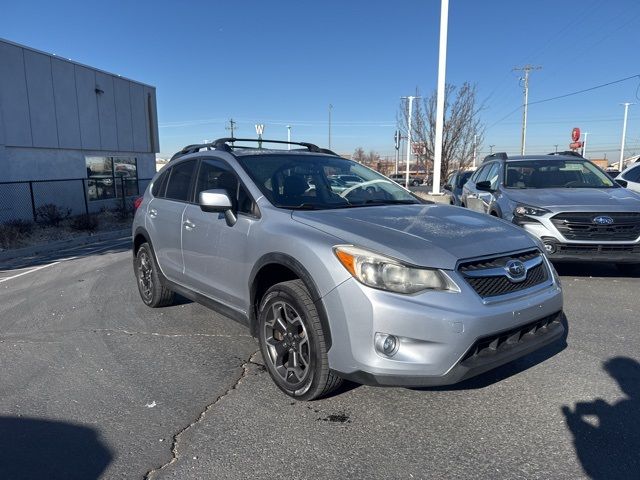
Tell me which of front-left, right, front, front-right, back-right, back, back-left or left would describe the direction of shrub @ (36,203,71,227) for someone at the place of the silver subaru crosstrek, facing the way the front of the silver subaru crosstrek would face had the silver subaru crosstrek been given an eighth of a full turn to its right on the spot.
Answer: back-right

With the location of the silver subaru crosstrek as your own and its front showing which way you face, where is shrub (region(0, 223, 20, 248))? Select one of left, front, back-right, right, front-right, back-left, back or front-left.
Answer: back

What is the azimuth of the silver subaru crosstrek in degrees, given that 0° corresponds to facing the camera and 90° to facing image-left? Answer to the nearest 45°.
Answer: approximately 315°

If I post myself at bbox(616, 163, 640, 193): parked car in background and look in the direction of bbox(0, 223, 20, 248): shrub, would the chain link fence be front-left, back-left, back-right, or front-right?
front-right

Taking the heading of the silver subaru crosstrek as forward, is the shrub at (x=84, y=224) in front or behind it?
behind

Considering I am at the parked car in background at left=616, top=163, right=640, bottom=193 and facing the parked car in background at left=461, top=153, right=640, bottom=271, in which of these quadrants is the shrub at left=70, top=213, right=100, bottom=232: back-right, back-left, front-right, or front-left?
front-right

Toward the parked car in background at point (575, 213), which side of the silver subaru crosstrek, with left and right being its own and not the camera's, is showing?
left

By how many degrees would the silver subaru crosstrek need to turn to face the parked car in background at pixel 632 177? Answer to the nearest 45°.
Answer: approximately 90° to its left

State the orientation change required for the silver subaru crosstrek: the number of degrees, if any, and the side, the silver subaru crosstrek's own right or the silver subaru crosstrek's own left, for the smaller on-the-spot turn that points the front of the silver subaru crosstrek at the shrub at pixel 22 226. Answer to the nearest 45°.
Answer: approximately 180°

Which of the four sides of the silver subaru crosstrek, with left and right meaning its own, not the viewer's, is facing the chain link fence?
back

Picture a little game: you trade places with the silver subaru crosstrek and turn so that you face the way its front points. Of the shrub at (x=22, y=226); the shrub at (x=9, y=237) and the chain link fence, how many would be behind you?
3
